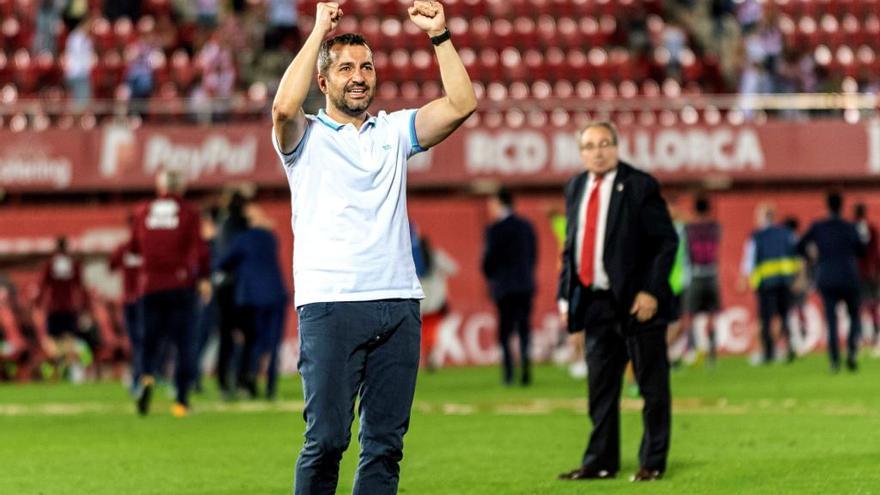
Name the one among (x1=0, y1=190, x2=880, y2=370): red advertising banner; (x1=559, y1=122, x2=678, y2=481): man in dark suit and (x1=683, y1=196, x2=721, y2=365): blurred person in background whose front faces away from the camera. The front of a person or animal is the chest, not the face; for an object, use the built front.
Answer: the blurred person in background

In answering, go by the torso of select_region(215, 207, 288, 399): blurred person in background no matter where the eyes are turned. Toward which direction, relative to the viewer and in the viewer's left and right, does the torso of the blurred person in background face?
facing away from the viewer and to the left of the viewer

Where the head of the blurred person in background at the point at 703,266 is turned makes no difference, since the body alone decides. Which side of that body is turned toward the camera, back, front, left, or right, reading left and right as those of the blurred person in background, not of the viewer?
back

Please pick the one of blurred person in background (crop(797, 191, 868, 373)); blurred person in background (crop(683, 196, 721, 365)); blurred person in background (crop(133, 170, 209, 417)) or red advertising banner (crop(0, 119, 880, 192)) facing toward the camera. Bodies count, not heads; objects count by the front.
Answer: the red advertising banner

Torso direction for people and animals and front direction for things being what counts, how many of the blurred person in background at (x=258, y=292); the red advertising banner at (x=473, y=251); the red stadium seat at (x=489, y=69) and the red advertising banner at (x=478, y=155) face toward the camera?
3

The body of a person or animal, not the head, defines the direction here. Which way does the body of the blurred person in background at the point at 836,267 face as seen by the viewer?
away from the camera
